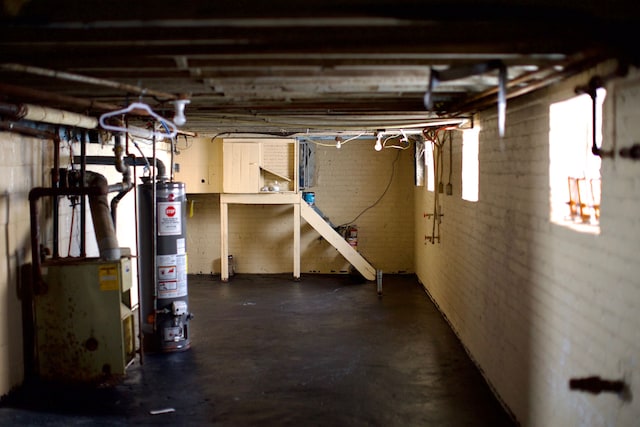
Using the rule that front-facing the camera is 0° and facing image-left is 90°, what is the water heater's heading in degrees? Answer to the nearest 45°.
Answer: approximately 315°

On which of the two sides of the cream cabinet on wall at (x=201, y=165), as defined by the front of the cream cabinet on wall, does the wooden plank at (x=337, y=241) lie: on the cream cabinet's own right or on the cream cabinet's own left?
on the cream cabinet's own left

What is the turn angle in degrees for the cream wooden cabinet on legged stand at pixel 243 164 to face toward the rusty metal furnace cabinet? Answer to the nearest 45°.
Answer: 0° — it already faces it

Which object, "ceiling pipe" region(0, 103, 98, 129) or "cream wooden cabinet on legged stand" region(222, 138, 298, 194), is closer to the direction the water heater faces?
the ceiling pipe

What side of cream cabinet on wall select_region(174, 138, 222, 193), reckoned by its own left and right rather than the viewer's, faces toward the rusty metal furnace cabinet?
front

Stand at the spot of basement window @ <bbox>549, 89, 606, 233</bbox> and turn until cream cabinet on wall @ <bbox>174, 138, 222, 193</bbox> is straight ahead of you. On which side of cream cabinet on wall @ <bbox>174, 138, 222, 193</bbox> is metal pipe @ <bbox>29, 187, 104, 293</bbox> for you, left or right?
left
